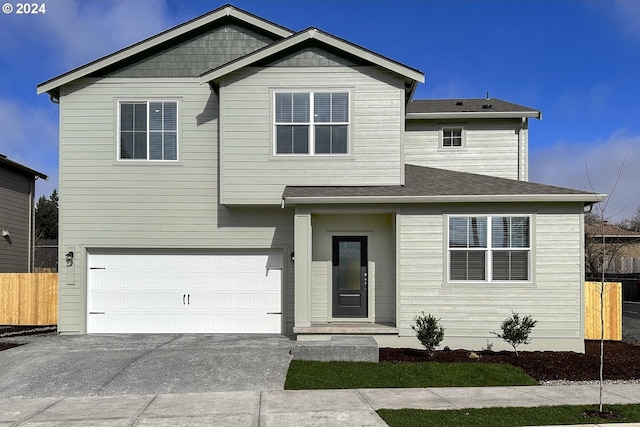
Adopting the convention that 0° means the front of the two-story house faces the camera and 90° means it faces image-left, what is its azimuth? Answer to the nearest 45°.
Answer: approximately 0°

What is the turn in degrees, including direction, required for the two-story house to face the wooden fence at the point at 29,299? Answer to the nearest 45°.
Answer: approximately 135° to its right

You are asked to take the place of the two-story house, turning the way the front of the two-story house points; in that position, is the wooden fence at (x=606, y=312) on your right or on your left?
on your left

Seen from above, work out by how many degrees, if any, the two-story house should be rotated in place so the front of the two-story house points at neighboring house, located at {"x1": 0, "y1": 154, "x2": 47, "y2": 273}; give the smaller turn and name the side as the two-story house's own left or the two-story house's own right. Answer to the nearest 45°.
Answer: approximately 135° to the two-story house's own right

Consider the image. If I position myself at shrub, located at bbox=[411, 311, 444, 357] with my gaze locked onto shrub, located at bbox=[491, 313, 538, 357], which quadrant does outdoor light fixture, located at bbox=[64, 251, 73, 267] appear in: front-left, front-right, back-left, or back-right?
back-left

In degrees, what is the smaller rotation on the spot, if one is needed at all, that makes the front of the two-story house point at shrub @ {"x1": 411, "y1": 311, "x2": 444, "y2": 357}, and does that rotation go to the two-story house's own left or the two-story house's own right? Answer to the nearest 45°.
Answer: approximately 45° to the two-story house's own left

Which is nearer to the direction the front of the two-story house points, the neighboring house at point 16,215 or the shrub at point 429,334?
the shrub

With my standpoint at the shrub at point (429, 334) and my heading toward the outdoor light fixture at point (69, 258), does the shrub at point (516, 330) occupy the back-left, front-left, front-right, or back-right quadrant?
back-right
